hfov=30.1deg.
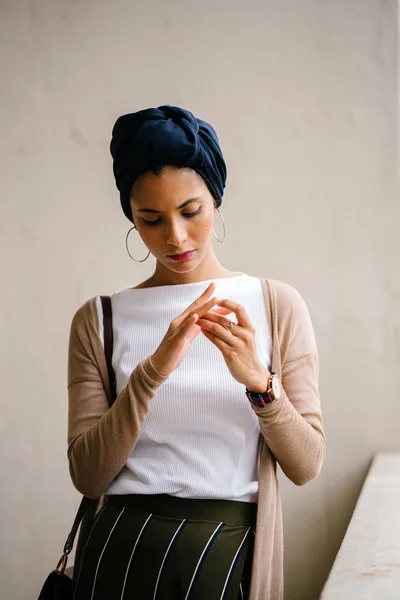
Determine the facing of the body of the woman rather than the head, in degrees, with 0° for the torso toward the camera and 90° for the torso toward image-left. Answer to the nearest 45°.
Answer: approximately 0°
